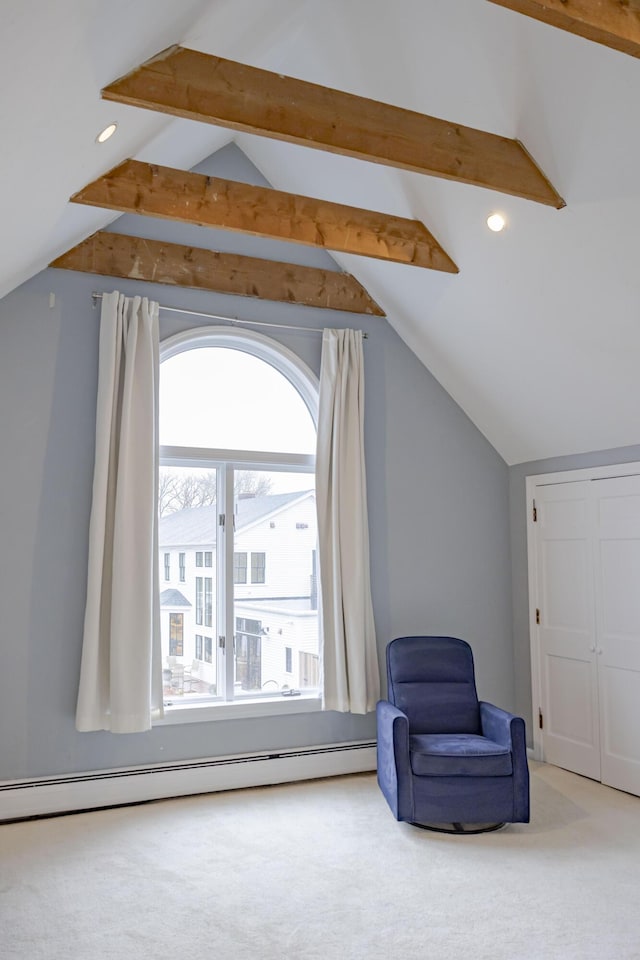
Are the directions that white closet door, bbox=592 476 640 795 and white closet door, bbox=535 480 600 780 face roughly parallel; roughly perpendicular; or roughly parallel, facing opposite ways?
roughly parallel

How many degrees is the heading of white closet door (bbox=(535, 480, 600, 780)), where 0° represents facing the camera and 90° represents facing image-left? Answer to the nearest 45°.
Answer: approximately 45°

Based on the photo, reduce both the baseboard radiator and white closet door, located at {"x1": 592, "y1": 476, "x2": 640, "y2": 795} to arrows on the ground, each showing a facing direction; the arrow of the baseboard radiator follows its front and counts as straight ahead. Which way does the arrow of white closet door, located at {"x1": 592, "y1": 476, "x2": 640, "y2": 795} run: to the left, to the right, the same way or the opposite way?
to the right

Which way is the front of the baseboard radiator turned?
toward the camera

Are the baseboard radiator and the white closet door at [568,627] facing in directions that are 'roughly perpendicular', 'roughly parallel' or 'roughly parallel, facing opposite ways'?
roughly perpendicular

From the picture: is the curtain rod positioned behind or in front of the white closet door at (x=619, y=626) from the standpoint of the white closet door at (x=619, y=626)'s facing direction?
in front

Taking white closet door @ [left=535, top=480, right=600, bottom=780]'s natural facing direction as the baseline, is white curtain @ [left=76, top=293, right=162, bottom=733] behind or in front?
in front

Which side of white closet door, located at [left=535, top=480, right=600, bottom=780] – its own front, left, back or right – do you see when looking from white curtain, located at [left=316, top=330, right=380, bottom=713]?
front

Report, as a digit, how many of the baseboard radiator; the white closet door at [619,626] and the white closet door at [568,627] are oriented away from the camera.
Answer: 0

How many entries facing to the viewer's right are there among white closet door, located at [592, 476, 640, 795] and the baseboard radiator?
0

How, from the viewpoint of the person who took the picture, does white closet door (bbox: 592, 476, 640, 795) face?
facing the viewer and to the left of the viewer
